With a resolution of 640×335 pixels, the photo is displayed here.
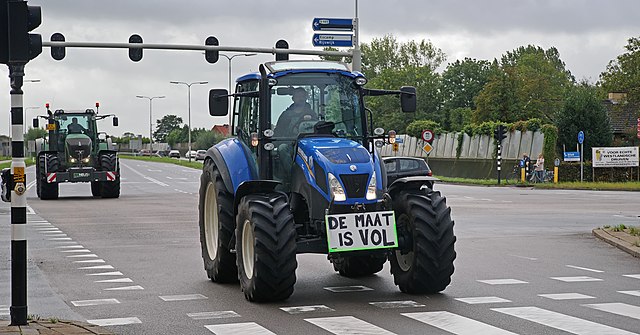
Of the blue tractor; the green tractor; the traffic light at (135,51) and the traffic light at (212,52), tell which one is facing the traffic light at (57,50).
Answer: the green tractor

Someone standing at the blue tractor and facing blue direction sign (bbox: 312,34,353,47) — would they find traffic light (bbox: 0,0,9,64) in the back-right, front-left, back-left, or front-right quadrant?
back-left

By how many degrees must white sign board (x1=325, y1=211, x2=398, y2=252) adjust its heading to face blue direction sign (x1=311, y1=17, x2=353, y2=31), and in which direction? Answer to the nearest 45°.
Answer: approximately 180°

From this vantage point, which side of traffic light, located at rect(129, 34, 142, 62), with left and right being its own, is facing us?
back

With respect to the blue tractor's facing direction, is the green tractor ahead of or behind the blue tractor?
behind

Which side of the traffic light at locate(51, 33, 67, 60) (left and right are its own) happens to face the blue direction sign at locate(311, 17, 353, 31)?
right

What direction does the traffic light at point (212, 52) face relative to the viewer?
away from the camera

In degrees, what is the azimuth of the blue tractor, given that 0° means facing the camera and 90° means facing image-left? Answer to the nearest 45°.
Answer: approximately 315°

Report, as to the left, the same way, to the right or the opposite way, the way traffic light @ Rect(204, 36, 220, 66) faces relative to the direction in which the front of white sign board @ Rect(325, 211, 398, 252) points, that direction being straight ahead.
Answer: the opposite way

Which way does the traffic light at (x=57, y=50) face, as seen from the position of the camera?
facing away from the viewer
